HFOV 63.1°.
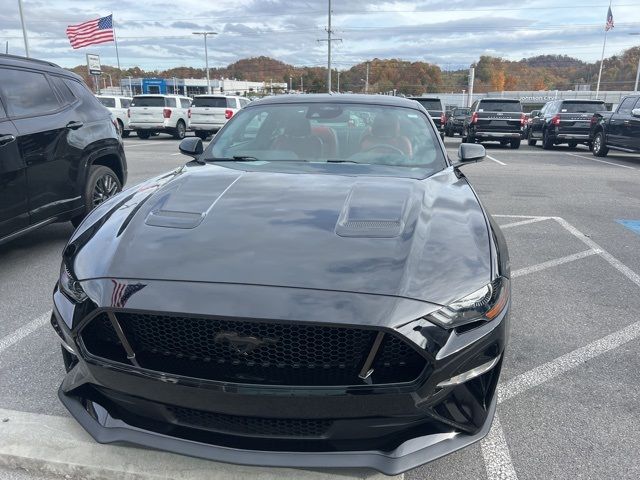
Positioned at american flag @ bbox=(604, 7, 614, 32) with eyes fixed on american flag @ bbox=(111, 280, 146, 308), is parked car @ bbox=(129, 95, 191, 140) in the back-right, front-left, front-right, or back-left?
front-right

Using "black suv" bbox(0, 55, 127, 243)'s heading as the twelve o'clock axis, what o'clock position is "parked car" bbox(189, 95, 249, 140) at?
The parked car is roughly at 5 o'clock from the black suv.

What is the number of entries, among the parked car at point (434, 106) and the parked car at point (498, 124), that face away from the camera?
2

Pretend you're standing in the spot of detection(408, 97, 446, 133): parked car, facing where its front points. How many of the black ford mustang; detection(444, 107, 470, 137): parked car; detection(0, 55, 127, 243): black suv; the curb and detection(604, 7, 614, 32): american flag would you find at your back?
3

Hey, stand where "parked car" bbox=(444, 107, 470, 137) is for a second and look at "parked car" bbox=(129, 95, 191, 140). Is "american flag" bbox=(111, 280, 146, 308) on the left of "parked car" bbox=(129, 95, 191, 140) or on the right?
left

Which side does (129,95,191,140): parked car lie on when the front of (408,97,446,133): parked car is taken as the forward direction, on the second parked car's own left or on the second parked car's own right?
on the second parked car's own left

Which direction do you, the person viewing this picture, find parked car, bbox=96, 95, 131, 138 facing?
facing away from the viewer and to the right of the viewer

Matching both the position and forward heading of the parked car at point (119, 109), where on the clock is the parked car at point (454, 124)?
the parked car at point (454, 124) is roughly at 2 o'clock from the parked car at point (119, 109).

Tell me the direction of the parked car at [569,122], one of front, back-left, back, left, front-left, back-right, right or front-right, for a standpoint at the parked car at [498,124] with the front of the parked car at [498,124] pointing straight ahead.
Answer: right

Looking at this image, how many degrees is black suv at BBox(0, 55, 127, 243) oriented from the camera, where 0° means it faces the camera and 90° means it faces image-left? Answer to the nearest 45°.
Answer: approximately 45°

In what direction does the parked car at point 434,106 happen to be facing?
away from the camera

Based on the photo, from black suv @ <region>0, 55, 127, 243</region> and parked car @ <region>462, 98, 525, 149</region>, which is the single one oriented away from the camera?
the parked car

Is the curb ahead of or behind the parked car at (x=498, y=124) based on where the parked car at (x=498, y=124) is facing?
behind

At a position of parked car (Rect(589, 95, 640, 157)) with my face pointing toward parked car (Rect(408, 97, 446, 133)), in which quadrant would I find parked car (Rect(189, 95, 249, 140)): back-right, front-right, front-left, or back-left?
front-left

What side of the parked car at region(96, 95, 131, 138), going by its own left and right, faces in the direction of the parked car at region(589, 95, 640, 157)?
right

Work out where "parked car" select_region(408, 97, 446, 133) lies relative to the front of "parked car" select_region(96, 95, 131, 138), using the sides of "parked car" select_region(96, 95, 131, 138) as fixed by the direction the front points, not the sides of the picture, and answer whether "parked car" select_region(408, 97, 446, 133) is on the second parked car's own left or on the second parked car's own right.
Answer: on the second parked car's own right

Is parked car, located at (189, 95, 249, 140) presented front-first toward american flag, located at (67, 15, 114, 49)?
no

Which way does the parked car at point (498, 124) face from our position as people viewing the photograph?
facing away from the viewer

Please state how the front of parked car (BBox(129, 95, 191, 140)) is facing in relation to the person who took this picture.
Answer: facing away from the viewer and to the right of the viewer
